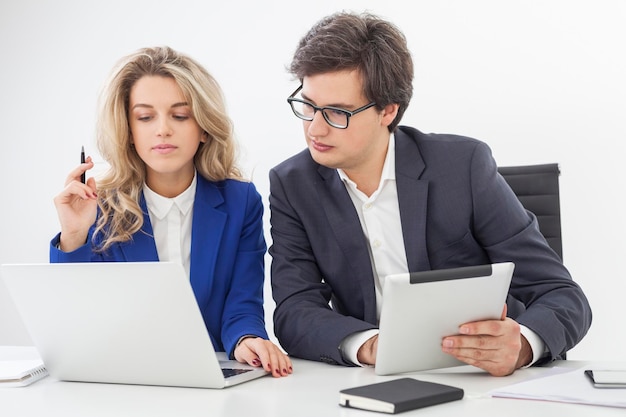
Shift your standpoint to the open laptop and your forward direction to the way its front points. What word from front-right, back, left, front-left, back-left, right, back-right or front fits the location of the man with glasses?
front

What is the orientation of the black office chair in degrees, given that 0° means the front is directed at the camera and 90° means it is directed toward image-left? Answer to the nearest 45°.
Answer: approximately 0°

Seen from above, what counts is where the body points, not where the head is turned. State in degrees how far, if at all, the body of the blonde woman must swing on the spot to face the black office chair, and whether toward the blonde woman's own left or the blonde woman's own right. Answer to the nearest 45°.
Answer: approximately 90° to the blonde woman's own left

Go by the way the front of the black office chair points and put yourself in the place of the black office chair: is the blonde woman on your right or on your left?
on your right

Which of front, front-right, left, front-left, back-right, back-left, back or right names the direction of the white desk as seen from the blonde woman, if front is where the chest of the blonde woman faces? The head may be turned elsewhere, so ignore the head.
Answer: front

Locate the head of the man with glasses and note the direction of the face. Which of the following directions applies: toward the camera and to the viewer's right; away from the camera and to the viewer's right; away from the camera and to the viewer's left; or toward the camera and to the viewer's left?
toward the camera and to the viewer's left

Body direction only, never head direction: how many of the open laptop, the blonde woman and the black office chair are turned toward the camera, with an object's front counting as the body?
2

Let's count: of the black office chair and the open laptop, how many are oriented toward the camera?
1

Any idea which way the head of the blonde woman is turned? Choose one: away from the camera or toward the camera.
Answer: toward the camera

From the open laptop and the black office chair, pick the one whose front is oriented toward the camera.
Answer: the black office chair

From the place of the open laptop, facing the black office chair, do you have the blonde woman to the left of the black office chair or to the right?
left

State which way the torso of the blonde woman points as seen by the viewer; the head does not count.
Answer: toward the camera

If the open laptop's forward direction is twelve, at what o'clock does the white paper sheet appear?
The white paper sheet is roughly at 2 o'clock from the open laptop.

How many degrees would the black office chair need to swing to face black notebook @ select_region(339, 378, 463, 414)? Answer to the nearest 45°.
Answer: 0° — it already faces it

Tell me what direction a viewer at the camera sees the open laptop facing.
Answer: facing away from the viewer and to the right of the viewer

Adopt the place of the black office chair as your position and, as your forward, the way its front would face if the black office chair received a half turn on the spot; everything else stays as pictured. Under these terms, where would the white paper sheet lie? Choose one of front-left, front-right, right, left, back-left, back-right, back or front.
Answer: back
